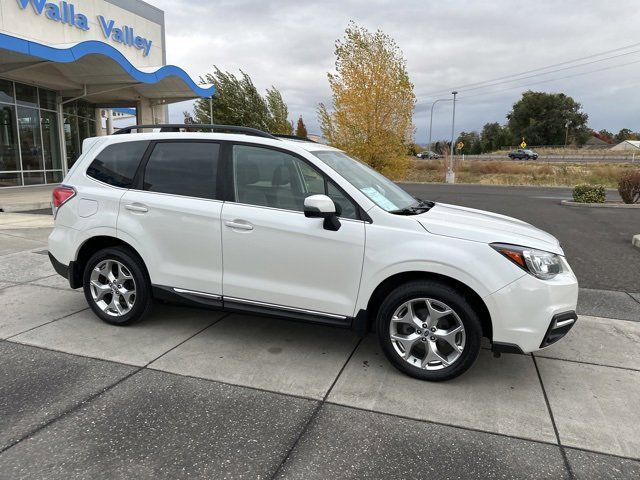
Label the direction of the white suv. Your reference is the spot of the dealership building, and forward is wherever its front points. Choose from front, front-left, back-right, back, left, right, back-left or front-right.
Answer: front-right

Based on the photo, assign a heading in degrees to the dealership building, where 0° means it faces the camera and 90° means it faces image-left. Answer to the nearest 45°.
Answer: approximately 315°

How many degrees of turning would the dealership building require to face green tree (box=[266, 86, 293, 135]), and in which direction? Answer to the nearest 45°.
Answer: approximately 90° to its left

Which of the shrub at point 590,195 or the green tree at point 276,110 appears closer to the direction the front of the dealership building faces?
the shrub

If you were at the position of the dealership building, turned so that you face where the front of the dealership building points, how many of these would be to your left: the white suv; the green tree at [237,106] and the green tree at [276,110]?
2

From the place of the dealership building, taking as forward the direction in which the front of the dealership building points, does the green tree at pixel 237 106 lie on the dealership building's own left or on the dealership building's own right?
on the dealership building's own left

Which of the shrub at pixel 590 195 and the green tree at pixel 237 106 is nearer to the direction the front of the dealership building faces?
the shrub
